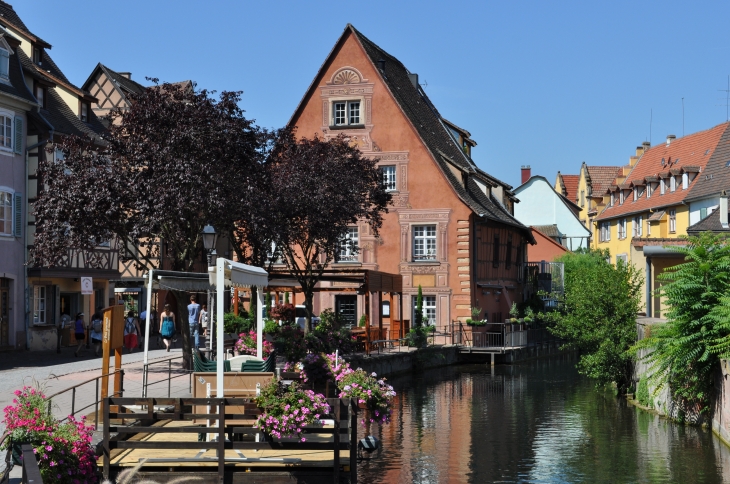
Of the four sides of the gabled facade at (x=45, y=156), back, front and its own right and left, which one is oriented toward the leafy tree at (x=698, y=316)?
front

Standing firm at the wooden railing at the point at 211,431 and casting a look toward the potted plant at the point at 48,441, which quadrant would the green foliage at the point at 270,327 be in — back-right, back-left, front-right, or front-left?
back-right

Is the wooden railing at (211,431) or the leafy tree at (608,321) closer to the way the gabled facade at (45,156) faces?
the leafy tree

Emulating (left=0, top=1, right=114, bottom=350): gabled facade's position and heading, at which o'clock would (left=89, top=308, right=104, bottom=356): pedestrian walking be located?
The pedestrian walking is roughly at 1 o'clock from the gabled facade.

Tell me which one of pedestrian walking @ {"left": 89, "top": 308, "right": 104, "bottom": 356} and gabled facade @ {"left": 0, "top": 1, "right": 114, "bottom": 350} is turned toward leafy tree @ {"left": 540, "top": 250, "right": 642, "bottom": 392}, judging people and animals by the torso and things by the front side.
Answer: the gabled facade

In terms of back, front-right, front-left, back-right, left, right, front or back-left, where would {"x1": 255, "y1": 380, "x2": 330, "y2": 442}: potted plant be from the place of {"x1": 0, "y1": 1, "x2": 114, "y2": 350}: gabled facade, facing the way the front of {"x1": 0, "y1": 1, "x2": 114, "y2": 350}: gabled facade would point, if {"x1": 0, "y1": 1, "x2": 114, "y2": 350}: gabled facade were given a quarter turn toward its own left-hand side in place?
back-right

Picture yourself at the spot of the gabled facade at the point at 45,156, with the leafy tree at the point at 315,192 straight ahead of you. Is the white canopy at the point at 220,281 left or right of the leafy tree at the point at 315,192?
right

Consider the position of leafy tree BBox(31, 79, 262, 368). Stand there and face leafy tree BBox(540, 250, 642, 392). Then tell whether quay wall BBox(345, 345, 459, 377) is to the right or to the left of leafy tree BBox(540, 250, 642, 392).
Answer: left

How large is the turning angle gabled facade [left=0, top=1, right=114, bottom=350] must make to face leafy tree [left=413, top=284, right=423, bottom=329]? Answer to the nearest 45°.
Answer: approximately 45° to its left

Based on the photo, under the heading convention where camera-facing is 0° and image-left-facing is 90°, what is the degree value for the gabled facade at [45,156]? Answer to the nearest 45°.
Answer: approximately 315°
